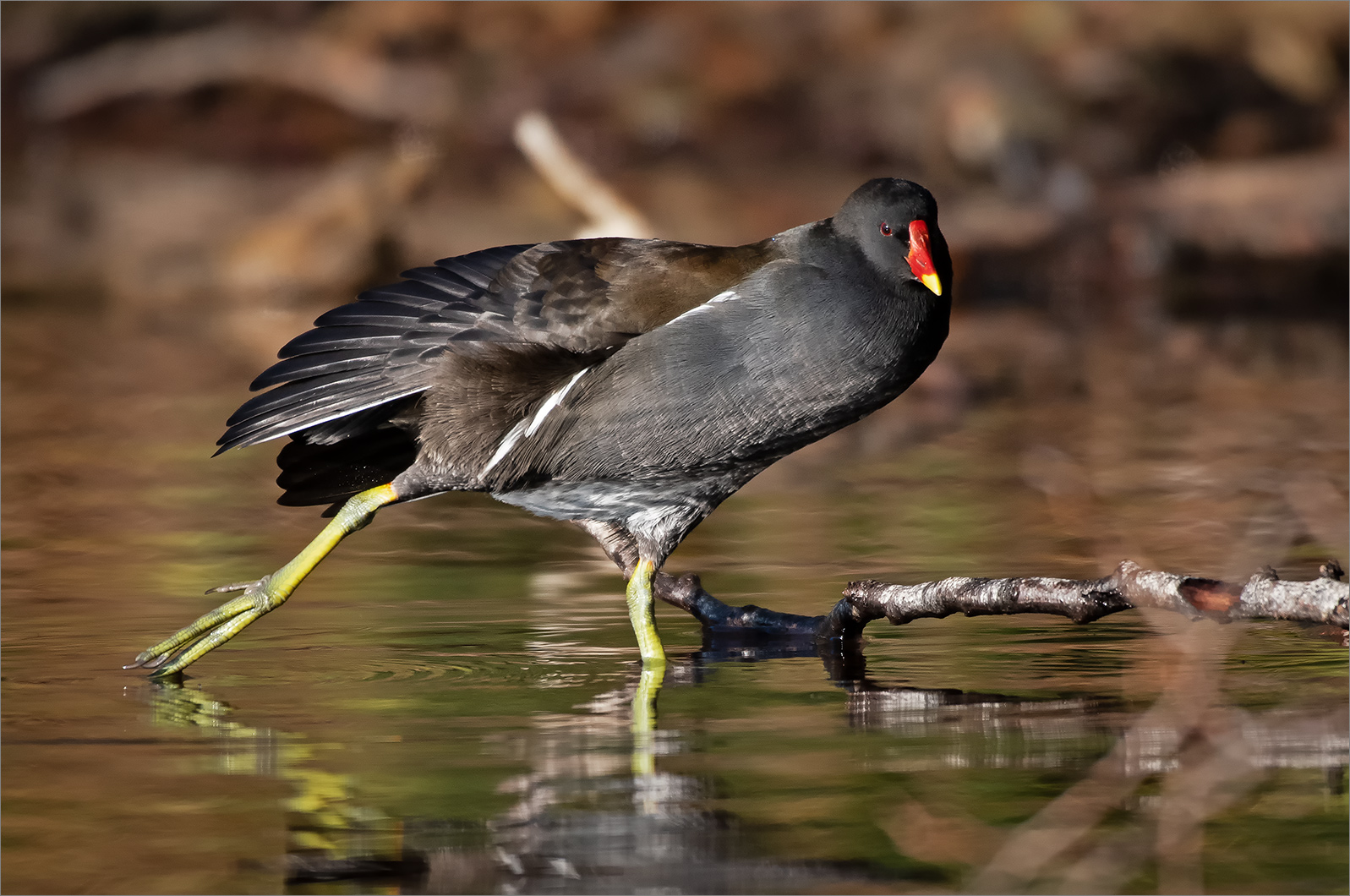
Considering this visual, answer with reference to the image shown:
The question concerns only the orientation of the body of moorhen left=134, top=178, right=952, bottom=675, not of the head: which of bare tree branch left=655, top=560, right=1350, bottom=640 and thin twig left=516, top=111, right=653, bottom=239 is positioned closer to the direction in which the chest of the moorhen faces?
the bare tree branch

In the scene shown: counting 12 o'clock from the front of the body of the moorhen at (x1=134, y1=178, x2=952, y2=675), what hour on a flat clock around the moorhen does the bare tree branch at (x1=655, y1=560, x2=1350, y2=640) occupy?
The bare tree branch is roughly at 1 o'clock from the moorhen.

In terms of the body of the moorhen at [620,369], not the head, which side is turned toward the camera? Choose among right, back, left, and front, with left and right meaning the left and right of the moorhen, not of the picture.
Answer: right

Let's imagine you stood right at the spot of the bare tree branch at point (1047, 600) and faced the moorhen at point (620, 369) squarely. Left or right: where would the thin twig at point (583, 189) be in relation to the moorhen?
right

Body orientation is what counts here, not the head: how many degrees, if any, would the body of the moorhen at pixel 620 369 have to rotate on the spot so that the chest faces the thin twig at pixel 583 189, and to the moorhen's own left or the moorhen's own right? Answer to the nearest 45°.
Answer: approximately 90° to the moorhen's own left
